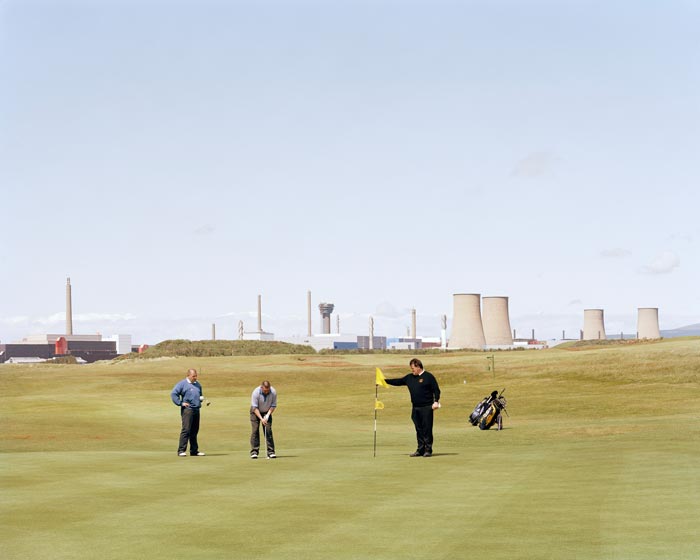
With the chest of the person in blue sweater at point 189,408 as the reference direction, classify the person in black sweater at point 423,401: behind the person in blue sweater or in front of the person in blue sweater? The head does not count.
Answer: in front

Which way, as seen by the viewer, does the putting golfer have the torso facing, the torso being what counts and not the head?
toward the camera

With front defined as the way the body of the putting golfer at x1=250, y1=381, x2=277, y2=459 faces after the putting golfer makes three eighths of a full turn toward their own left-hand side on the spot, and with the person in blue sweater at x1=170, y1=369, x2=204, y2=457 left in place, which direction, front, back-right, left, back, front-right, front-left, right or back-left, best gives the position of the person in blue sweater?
back-left

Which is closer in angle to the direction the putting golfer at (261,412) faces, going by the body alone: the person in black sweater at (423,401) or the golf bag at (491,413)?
the person in black sweater

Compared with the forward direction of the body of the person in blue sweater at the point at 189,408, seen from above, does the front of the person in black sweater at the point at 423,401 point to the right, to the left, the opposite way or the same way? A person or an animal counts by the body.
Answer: to the right

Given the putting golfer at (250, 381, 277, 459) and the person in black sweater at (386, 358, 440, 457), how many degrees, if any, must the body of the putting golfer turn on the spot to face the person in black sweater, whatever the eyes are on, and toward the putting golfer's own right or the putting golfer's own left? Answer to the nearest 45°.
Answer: approximately 90° to the putting golfer's own left

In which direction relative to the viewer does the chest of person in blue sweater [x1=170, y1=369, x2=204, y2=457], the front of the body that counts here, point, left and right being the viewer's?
facing the viewer and to the right of the viewer

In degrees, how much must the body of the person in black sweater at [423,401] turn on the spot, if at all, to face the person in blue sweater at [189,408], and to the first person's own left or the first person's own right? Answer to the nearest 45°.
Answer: approximately 45° to the first person's own right

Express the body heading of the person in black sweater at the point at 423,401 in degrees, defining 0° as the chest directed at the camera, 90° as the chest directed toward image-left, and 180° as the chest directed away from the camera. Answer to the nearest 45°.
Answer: approximately 45°

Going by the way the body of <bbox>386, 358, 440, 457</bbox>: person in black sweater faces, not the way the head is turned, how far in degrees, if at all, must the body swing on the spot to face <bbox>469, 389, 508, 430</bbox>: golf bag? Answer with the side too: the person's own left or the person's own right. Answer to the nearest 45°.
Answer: approximately 135° to the person's own right

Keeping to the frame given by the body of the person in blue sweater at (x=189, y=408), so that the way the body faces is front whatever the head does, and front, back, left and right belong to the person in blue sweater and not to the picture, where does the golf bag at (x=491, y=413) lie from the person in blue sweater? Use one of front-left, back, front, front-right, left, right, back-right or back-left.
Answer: left

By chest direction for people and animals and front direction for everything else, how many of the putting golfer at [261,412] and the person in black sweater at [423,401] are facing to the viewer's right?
0
